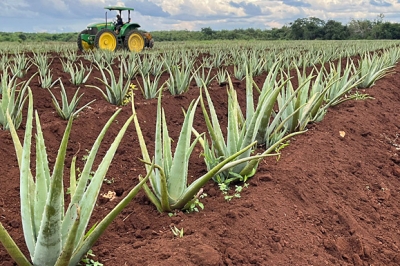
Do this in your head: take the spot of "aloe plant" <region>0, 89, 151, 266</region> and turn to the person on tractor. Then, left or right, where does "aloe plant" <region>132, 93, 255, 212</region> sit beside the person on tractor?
right

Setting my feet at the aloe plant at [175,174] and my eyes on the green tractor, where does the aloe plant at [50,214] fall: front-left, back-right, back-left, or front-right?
back-left

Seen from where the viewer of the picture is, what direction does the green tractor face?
facing the viewer and to the left of the viewer

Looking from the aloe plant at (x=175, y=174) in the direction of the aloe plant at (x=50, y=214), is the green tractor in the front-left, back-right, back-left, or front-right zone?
back-right

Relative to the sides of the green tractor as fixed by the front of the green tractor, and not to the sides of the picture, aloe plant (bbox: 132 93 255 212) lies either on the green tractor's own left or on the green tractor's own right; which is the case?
on the green tractor's own left

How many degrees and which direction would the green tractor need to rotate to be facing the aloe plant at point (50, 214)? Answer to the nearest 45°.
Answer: approximately 45° to its left
